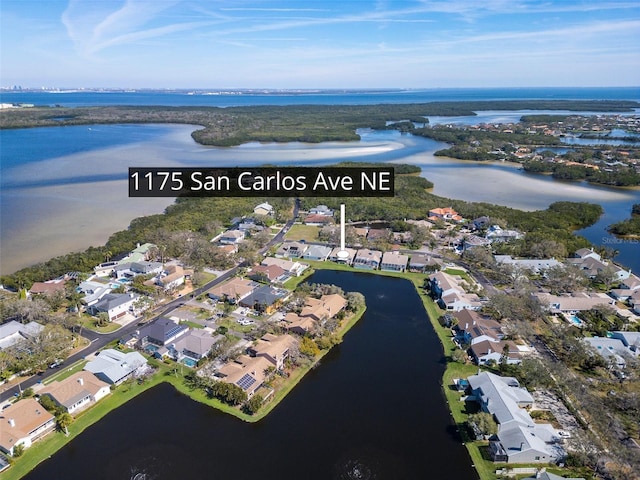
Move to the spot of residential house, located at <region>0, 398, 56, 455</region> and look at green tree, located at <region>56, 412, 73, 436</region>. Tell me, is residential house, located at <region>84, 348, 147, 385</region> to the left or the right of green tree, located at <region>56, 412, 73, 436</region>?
left

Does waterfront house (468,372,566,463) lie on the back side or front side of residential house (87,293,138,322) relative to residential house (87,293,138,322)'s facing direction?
on the front side

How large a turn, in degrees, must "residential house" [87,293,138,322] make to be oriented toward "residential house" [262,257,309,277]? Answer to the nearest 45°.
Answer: approximately 45° to its left

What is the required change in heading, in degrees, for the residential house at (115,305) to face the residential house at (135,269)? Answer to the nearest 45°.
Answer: approximately 135° to its left

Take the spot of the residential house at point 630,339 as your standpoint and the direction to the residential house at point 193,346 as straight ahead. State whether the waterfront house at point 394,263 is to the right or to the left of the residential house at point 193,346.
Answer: right

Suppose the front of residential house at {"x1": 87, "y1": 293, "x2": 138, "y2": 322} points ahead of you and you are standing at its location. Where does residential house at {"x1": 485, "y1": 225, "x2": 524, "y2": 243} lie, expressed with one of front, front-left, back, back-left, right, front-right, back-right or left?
front-left

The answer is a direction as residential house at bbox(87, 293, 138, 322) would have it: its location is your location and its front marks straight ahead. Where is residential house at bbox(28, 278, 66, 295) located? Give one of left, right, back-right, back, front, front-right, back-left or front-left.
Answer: back

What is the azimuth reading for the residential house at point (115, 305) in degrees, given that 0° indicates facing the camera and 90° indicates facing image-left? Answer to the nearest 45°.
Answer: approximately 315°

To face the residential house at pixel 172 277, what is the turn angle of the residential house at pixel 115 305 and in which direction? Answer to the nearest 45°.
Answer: approximately 90° to its left
